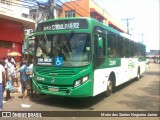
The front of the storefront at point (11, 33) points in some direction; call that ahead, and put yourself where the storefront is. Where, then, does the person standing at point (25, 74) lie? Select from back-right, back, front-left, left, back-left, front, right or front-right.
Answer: front-right

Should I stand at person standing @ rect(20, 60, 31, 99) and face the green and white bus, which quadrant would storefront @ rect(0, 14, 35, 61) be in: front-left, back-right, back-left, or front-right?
front-left

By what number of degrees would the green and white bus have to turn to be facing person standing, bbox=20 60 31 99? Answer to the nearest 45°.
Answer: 0° — it already faces them

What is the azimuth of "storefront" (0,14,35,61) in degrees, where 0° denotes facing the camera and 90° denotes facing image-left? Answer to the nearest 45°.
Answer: approximately 315°

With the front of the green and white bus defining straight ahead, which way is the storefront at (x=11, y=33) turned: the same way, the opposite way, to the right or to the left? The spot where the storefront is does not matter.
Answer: to the left

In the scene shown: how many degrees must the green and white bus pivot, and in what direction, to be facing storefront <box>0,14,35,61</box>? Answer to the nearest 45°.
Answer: approximately 90° to its right

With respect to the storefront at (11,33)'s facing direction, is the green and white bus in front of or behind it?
in front

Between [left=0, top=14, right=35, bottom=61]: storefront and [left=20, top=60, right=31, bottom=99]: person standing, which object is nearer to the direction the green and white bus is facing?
the person standing

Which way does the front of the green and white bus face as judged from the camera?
facing the viewer and to the left of the viewer
